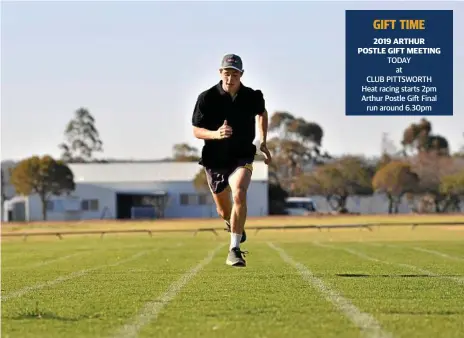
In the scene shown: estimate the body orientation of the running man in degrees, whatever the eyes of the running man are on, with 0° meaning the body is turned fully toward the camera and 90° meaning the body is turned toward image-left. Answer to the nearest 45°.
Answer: approximately 0°
